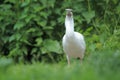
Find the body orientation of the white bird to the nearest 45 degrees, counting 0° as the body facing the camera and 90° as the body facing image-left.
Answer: approximately 0°
